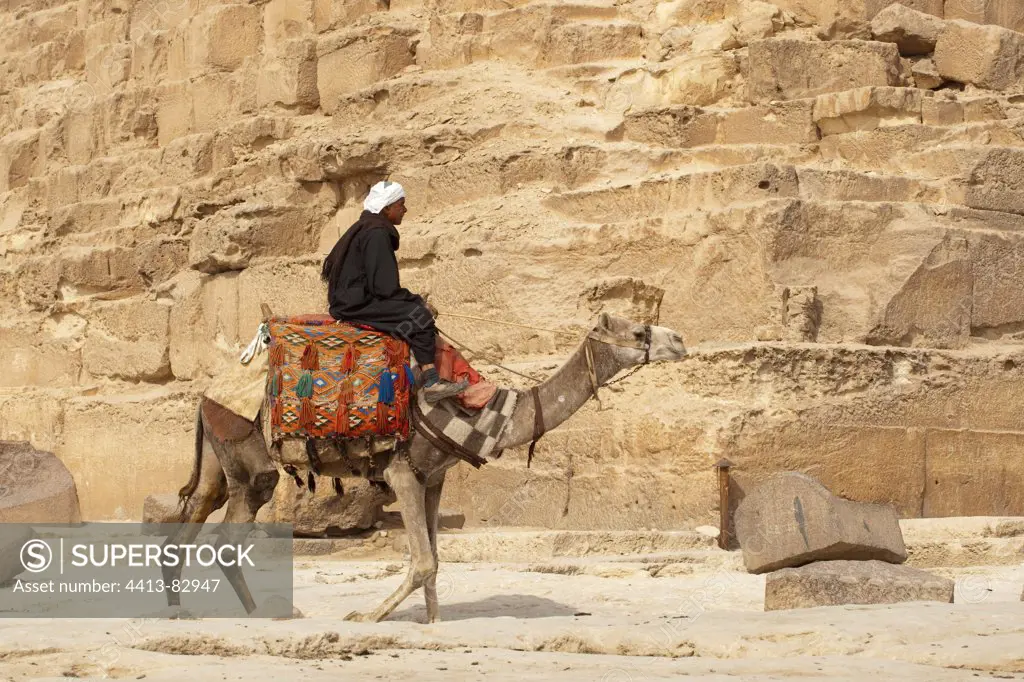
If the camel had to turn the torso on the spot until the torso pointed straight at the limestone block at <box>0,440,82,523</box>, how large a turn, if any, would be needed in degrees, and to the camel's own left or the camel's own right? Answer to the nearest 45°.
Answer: approximately 135° to the camel's own left

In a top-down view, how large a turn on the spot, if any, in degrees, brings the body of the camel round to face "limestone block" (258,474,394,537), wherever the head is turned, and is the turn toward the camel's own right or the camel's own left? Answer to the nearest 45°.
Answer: approximately 90° to the camel's own left

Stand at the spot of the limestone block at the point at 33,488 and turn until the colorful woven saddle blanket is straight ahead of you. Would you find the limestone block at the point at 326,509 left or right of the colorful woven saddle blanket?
left

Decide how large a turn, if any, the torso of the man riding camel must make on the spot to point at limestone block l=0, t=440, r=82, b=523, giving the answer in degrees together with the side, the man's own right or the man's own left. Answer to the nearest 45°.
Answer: approximately 135° to the man's own left

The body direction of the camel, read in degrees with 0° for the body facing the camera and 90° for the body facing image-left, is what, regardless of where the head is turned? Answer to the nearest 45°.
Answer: approximately 270°

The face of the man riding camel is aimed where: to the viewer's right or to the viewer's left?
to the viewer's right

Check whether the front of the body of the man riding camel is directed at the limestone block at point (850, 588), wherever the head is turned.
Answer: yes

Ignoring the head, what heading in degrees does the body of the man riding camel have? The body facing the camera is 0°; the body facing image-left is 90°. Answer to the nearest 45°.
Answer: approximately 270°

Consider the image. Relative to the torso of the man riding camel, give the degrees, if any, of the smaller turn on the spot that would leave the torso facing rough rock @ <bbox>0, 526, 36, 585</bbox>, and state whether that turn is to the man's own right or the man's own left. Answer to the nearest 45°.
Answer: approximately 135° to the man's own left

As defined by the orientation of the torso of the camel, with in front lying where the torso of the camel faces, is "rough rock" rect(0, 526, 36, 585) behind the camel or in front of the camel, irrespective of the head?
behind

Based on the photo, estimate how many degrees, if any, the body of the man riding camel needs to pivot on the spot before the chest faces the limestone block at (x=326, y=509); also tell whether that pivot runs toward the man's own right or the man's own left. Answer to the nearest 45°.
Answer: approximately 90° to the man's own left
